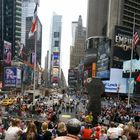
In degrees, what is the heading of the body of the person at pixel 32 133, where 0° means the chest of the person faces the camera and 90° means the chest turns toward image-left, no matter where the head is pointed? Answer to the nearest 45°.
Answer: approximately 180°
